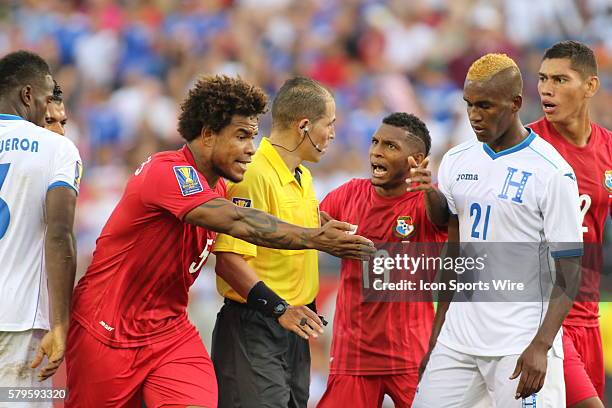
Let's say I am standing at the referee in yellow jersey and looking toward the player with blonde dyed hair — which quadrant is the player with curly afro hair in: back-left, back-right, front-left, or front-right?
back-right

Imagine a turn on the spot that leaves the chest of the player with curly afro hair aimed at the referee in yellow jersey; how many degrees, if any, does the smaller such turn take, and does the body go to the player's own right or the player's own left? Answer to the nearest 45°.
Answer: approximately 45° to the player's own left

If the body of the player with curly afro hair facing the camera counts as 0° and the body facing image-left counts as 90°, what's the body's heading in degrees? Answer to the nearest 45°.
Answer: approximately 270°

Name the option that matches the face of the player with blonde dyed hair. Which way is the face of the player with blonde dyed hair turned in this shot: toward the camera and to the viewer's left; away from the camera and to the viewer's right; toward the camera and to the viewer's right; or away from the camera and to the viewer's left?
toward the camera and to the viewer's left

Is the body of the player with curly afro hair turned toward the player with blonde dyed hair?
yes
